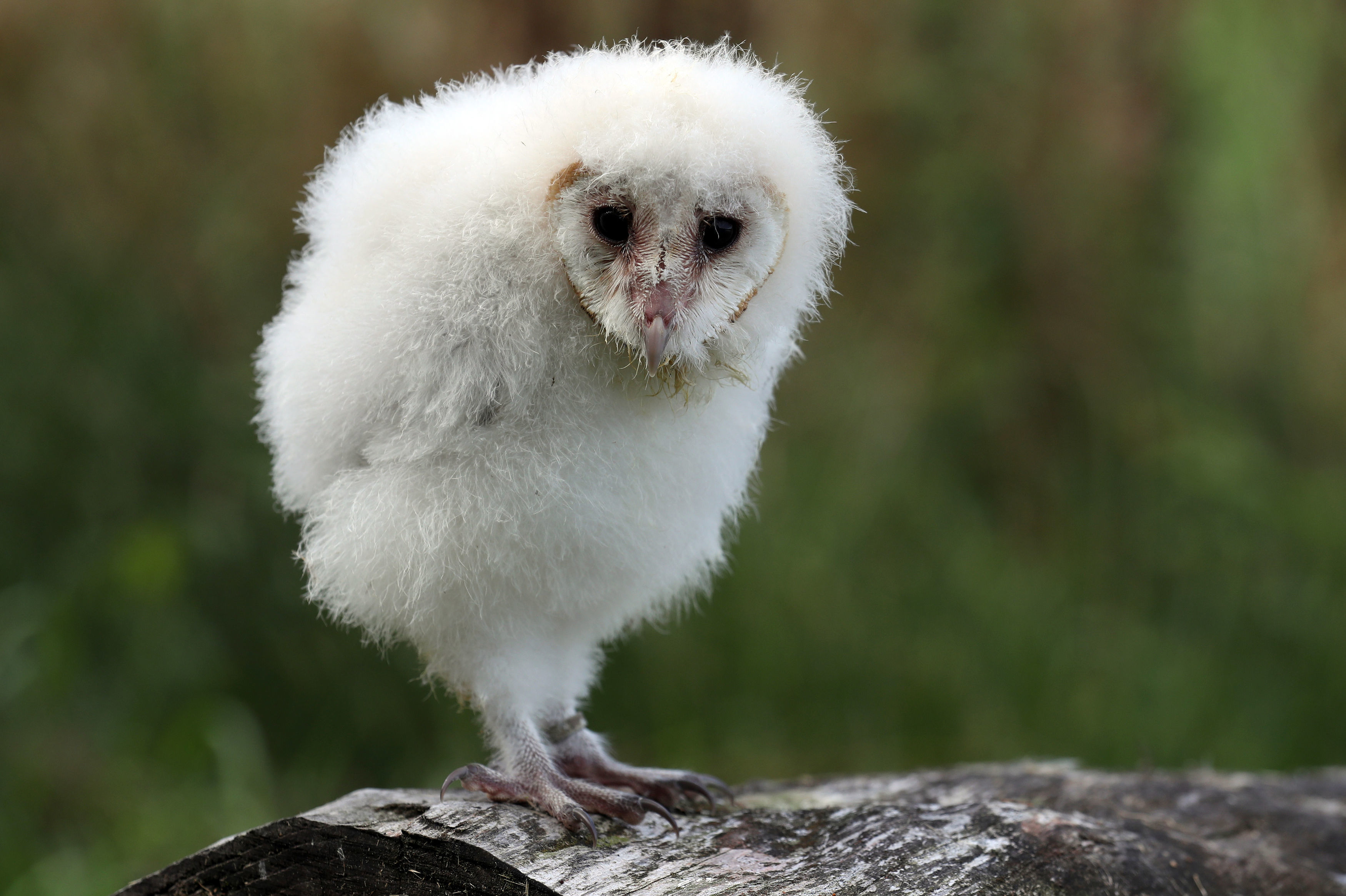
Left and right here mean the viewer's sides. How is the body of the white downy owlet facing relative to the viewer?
facing the viewer and to the right of the viewer
